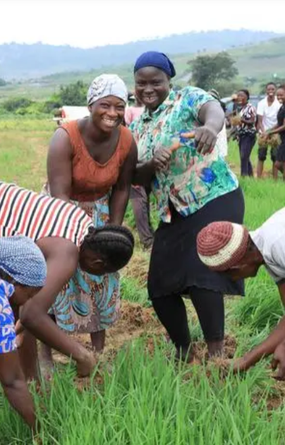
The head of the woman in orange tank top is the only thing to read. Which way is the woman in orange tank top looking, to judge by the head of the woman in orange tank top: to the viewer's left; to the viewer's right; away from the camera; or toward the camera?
toward the camera

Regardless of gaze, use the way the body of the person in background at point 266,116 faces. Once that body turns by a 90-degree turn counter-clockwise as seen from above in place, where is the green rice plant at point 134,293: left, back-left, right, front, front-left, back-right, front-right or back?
right

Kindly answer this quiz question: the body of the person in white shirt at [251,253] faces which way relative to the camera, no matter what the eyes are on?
to the viewer's left

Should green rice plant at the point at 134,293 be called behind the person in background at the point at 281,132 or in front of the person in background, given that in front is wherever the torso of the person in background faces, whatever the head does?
in front

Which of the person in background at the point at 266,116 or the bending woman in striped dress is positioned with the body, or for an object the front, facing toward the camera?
the person in background

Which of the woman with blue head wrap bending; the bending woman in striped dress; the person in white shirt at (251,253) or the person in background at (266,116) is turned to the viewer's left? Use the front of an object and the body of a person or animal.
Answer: the person in white shirt

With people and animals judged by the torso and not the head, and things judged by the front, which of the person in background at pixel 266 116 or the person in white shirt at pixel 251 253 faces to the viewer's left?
the person in white shirt

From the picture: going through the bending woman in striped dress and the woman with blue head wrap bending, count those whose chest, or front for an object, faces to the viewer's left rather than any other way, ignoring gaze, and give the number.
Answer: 0

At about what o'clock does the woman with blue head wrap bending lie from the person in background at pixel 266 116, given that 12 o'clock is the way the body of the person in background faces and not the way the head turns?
The woman with blue head wrap bending is roughly at 12 o'clock from the person in background.

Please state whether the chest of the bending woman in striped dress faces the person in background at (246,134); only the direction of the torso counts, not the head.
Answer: no

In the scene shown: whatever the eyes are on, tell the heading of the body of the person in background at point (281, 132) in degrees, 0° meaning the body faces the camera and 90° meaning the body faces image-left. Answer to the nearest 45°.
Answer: approximately 45°

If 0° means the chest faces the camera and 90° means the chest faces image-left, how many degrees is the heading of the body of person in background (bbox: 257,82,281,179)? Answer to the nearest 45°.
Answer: approximately 0°

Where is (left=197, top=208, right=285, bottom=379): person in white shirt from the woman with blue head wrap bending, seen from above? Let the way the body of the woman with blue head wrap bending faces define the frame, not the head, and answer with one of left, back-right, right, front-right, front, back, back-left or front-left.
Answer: front

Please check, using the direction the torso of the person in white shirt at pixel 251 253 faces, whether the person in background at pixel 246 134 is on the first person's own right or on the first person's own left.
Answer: on the first person's own right

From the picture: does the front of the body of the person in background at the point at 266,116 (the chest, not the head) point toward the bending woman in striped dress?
yes

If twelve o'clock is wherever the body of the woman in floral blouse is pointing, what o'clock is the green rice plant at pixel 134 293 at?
The green rice plant is roughly at 4 o'clock from the woman in floral blouse.

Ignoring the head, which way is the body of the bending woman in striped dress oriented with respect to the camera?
to the viewer's right
